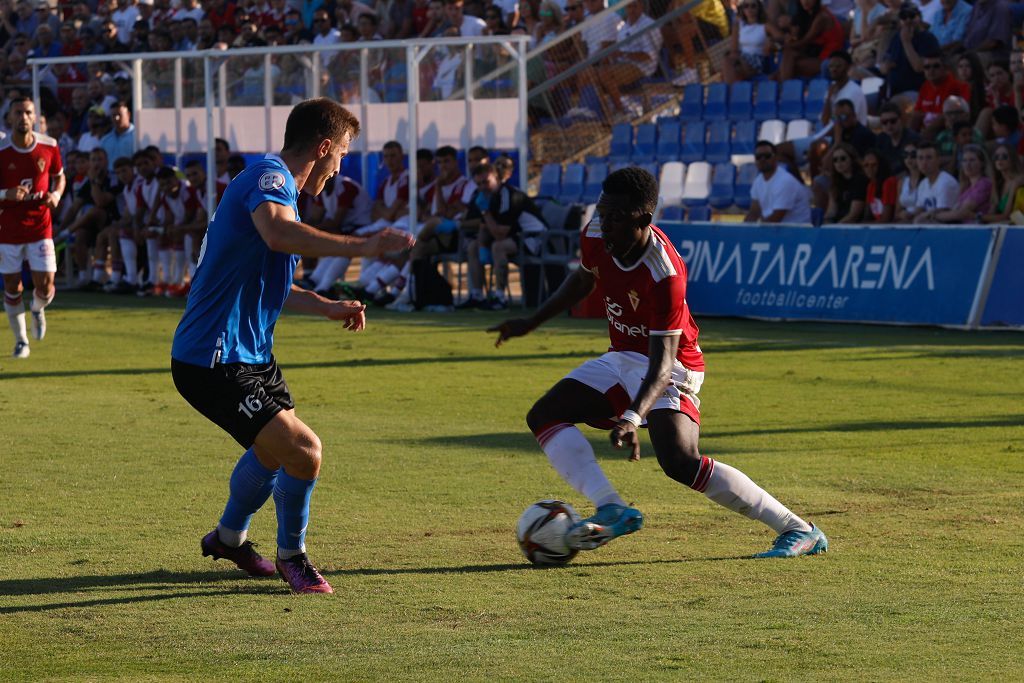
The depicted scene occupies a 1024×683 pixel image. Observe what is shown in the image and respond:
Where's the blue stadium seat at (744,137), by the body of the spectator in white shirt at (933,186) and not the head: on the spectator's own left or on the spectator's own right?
on the spectator's own right

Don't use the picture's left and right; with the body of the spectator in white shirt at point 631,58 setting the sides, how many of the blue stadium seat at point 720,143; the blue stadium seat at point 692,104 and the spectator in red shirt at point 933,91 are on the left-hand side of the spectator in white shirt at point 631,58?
3

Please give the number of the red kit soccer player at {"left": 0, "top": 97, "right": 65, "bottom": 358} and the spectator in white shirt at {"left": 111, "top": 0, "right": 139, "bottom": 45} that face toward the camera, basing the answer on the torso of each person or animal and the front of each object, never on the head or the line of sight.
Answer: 2

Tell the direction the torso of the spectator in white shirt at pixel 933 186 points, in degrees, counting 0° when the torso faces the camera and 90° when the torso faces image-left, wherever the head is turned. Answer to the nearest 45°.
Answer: approximately 45°

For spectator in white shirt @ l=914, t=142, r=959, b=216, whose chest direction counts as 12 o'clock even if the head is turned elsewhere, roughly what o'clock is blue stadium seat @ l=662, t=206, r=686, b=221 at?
The blue stadium seat is roughly at 3 o'clock from the spectator in white shirt.

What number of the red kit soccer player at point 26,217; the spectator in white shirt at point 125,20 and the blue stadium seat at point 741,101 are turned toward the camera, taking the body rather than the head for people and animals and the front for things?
3

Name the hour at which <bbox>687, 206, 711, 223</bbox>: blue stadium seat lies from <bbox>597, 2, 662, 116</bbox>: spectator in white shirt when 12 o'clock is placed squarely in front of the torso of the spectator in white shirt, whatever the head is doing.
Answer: The blue stadium seat is roughly at 10 o'clock from the spectator in white shirt.

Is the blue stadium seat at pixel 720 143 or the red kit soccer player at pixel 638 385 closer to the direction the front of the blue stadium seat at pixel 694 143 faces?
the red kit soccer player

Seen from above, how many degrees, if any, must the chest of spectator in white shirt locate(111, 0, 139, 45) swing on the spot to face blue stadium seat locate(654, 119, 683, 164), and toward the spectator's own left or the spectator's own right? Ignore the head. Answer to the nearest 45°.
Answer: approximately 45° to the spectator's own left

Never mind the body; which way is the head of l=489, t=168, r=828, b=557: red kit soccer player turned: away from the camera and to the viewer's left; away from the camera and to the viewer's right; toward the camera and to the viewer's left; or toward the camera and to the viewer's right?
toward the camera and to the viewer's left

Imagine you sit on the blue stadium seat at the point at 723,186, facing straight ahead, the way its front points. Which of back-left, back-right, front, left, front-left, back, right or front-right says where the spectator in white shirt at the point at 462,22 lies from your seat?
right

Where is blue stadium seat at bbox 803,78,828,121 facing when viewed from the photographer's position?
facing the viewer and to the left of the viewer
